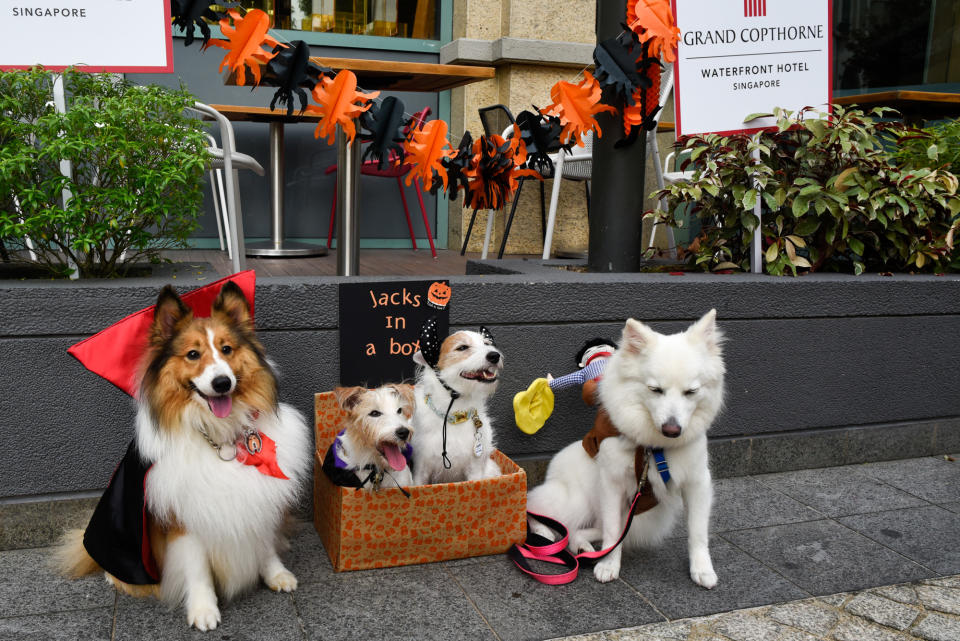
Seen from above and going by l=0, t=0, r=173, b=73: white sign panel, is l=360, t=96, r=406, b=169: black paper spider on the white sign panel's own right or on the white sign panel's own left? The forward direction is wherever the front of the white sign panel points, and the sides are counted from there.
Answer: on the white sign panel's own left

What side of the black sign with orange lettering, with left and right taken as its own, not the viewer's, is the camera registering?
front

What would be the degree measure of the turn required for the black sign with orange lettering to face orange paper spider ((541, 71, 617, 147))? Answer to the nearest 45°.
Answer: approximately 135° to its left

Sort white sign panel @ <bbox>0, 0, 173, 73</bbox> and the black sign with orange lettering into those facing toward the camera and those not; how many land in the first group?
2

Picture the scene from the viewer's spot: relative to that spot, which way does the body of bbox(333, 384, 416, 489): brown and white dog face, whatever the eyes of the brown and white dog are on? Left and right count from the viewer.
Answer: facing the viewer and to the right of the viewer

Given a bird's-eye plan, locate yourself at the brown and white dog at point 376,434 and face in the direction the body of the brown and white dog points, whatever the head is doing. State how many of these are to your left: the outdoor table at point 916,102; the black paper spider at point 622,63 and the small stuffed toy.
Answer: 3
